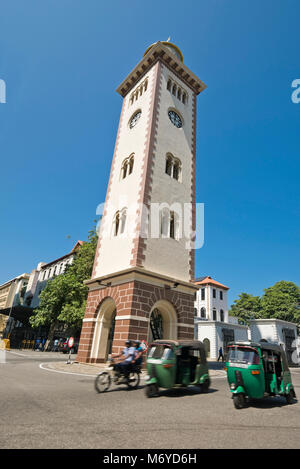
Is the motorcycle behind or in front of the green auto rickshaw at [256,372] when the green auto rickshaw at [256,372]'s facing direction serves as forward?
in front

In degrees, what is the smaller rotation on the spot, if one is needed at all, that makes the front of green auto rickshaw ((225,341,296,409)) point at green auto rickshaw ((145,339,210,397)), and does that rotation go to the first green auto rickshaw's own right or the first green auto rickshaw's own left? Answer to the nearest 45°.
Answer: approximately 45° to the first green auto rickshaw's own right

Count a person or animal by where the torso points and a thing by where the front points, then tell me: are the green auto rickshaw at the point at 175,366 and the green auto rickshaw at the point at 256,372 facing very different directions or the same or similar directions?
same or similar directions

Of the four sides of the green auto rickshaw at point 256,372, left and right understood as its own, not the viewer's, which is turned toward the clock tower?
right

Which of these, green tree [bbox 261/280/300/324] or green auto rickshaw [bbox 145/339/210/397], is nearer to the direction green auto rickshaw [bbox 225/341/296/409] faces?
the green auto rickshaw

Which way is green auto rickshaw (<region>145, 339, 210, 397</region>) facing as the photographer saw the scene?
facing the viewer and to the left of the viewer

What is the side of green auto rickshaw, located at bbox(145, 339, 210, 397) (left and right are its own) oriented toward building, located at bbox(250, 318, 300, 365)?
back

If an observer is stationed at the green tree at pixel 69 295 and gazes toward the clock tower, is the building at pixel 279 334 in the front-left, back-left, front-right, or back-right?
front-left

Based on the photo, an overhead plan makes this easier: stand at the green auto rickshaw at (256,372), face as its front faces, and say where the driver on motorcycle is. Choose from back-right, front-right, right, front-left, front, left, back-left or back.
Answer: front-right
